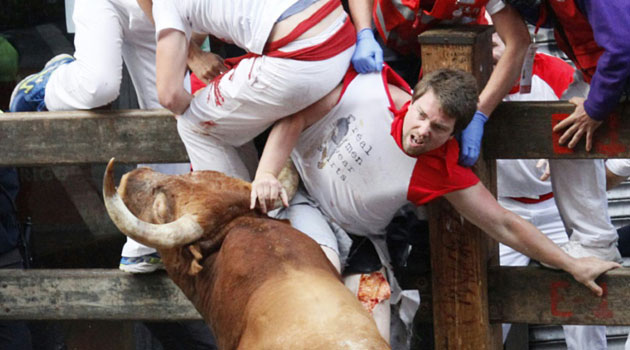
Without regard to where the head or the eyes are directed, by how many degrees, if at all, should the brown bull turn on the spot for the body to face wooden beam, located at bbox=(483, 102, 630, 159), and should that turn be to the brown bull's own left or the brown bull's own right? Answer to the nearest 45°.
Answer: approximately 90° to the brown bull's own right

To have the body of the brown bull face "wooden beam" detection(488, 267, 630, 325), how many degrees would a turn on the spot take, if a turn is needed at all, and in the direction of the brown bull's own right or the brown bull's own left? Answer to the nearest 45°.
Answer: approximately 90° to the brown bull's own right

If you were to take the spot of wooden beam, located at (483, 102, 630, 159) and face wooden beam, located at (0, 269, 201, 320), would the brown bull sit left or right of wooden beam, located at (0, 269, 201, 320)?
left

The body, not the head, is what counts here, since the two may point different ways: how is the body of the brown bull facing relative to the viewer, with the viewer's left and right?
facing away from the viewer and to the left of the viewer

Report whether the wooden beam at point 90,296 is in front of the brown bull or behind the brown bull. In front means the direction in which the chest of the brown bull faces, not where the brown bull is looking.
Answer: in front

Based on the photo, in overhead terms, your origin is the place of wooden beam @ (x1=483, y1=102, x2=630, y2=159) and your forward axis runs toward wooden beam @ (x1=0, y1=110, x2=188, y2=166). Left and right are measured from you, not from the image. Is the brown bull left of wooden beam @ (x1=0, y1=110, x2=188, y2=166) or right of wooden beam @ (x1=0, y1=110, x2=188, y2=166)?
left

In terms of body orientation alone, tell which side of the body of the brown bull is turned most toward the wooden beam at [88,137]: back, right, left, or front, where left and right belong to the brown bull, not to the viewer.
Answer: front

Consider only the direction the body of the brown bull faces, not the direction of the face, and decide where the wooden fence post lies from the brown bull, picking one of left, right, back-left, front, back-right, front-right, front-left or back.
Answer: right

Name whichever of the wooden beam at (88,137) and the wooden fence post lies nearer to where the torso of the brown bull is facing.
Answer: the wooden beam
